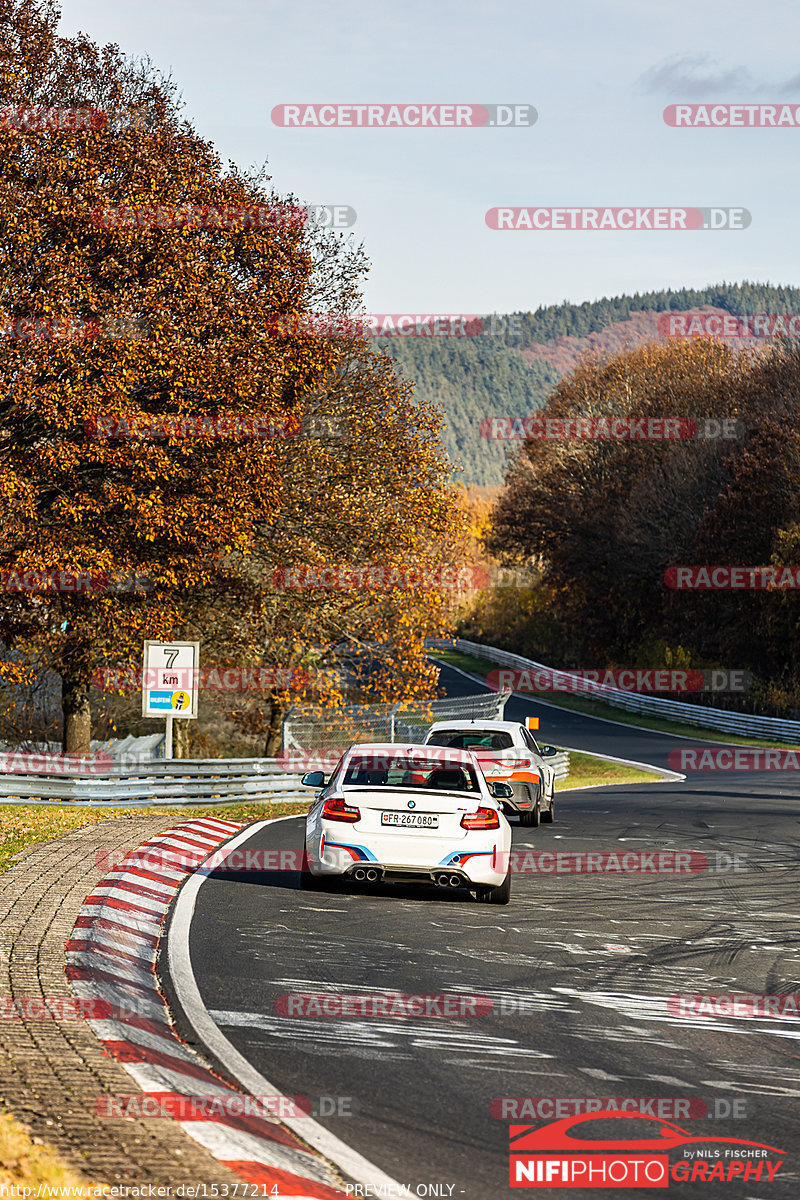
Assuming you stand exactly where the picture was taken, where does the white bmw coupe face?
facing away from the viewer

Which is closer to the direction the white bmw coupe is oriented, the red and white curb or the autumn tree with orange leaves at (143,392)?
the autumn tree with orange leaves

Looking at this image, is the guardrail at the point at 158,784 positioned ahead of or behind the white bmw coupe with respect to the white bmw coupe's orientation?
ahead

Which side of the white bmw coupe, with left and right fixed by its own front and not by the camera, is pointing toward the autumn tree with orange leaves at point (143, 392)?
front

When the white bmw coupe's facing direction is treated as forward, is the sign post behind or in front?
in front
